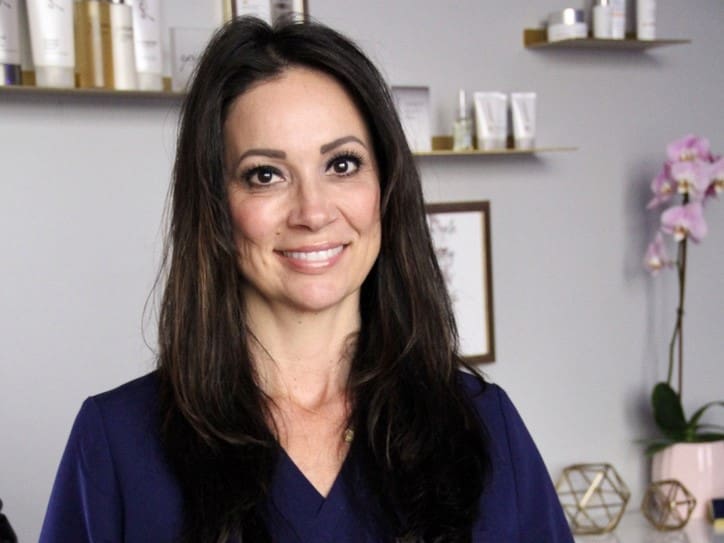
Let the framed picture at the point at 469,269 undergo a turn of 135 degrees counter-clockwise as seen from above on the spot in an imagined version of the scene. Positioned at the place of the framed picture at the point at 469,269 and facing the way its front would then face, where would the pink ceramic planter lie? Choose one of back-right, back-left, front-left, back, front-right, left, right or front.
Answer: front-right

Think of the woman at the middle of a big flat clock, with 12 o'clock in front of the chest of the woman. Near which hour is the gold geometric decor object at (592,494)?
The gold geometric decor object is roughly at 7 o'clock from the woman.

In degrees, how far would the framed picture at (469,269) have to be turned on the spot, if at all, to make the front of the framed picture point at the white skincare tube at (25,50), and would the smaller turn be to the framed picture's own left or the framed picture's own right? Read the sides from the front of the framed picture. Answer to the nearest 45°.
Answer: approximately 45° to the framed picture's own right

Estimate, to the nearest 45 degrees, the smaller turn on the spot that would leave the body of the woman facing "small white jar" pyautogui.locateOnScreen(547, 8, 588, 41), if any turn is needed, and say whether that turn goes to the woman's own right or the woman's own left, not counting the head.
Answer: approximately 135° to the woman's own left
